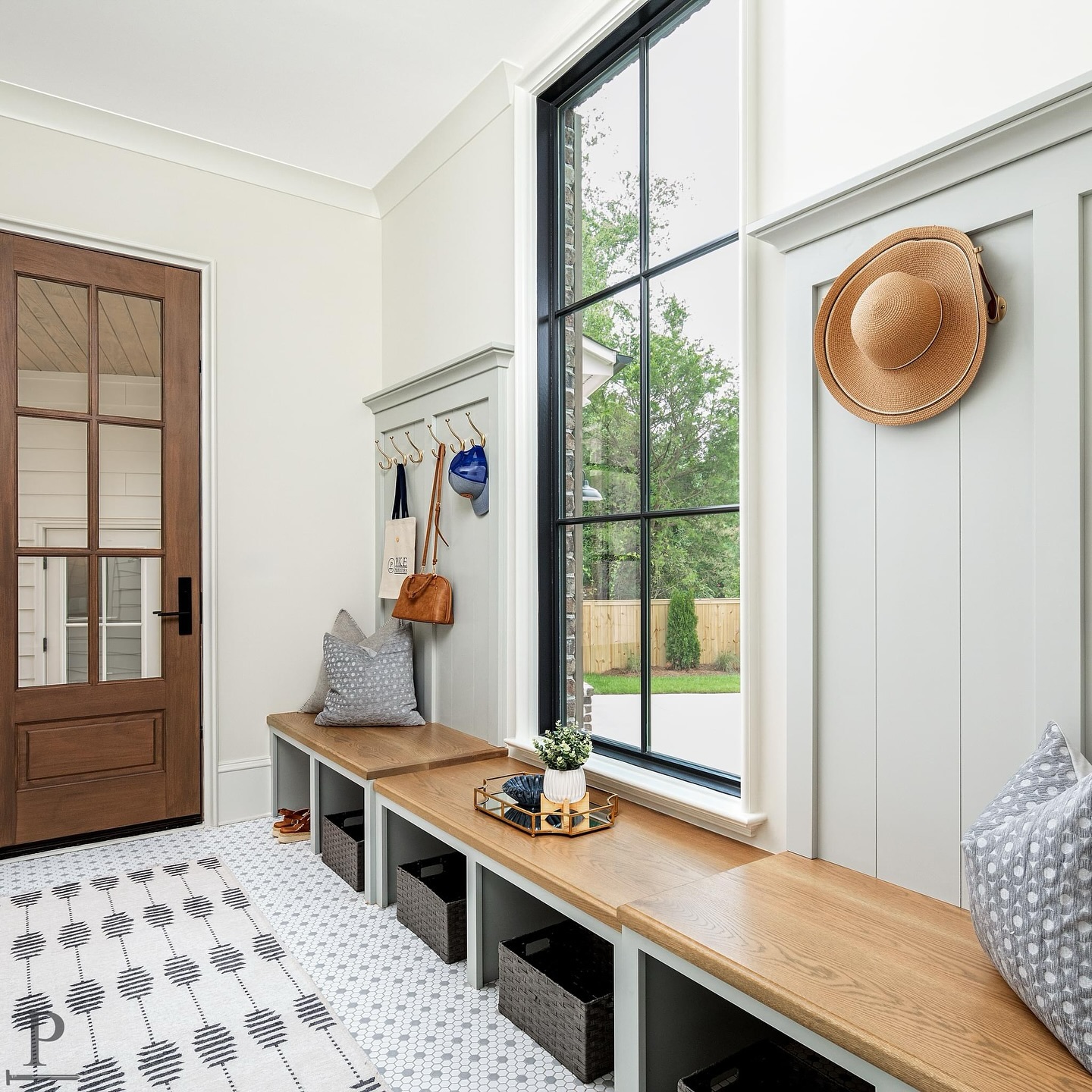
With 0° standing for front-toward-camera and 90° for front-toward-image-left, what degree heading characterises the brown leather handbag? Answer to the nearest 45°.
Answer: approximately 45°

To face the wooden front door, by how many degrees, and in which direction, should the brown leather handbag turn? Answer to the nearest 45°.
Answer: approximately 45° to its right

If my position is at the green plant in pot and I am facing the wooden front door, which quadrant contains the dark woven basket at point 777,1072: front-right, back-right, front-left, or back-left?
back-left

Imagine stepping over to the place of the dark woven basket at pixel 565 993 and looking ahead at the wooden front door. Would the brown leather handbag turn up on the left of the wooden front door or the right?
right

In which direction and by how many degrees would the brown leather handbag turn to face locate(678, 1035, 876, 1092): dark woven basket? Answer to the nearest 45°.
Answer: approximately 45° to its left

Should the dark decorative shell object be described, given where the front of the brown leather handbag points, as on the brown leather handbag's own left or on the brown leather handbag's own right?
on the brown leather handbag's own left
